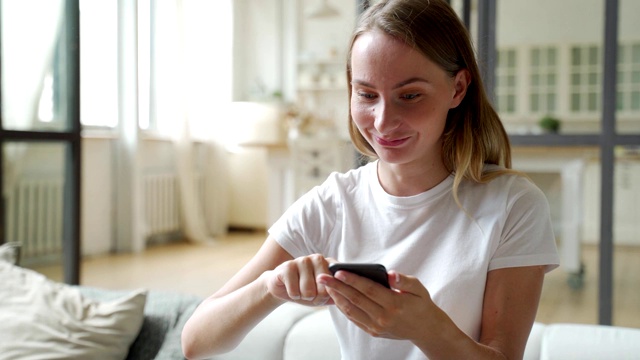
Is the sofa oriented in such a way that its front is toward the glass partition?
no

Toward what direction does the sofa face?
toward the camera

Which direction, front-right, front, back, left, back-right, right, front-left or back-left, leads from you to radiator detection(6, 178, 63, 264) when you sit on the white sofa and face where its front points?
back-right

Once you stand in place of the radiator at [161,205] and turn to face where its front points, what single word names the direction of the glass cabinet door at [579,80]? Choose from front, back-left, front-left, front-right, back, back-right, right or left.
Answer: front-left

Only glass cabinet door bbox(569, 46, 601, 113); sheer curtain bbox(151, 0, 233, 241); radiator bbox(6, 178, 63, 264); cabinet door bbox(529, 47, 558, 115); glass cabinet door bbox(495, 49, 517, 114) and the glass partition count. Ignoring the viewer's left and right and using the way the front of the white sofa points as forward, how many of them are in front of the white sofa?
0

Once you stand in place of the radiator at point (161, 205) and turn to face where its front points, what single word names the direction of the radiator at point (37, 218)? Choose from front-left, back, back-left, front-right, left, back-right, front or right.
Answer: front-right

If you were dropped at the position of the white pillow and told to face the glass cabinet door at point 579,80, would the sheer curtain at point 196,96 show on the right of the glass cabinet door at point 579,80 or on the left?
left

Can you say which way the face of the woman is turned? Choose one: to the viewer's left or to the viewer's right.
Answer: to the viewer's left

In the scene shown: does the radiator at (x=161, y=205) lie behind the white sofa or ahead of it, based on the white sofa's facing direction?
behind

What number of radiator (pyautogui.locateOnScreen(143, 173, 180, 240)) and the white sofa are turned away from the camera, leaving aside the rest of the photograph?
0

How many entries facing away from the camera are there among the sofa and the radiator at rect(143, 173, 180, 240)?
0

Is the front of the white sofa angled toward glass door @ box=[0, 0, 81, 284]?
no

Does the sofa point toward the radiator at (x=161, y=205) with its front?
no
